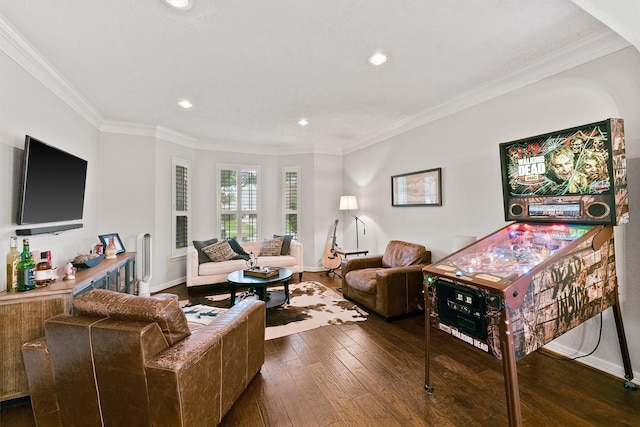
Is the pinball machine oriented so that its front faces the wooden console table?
yes

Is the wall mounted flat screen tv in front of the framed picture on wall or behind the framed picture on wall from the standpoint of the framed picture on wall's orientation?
in front

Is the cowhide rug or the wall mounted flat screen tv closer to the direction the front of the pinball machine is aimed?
the wall mounted flat screen tv

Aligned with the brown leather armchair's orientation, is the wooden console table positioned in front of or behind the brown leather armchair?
in front

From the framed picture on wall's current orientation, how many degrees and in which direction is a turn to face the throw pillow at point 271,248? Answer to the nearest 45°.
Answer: approximately 45° to its right

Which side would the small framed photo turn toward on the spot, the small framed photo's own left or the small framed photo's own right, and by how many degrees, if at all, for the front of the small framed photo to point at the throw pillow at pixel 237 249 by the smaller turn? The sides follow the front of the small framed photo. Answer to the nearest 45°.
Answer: approximately 45° to the small framed photo's own left

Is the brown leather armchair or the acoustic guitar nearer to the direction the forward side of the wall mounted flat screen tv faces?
the brown leather armchair

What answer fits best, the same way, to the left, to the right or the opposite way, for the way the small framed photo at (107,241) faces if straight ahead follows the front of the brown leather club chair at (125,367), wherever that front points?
to the right

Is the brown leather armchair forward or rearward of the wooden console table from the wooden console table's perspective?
forward

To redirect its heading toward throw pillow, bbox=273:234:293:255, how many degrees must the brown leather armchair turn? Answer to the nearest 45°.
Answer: approximately 90° to its right
